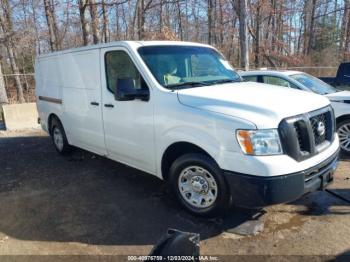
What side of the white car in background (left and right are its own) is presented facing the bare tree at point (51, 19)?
back

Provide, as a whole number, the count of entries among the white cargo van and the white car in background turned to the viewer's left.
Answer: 0

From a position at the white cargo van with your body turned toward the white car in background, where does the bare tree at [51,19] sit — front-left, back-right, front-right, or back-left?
front-left

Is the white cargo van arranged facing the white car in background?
no

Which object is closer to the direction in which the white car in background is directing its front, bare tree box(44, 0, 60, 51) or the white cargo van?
the white cargo van

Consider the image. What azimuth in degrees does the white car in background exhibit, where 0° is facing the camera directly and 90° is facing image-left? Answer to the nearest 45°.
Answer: approximately 315°

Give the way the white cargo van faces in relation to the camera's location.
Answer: facing the viewer and to the right of the viewer

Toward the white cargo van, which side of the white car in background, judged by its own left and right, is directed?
right

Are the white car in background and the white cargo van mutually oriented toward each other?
no

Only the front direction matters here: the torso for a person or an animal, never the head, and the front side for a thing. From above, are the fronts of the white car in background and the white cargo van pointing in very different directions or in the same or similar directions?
same or similar directions
